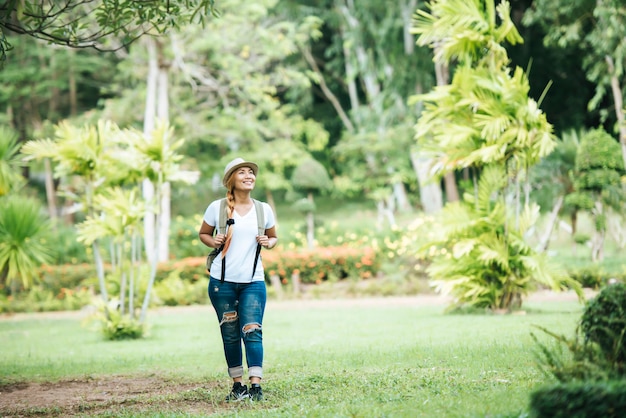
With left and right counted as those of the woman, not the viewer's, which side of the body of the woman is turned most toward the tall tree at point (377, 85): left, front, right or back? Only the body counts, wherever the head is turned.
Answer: back

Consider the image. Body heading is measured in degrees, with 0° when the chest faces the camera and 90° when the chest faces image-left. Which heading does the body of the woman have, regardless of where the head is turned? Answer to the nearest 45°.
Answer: approximately 0°

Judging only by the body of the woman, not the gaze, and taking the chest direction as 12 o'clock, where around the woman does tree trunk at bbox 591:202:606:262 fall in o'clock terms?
The tree trunk is roughly at 7 o'clock from the woman.

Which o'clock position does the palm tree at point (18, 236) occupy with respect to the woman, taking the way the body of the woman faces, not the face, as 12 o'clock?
The palm tree is roughly at 5 o'clock from the woman.

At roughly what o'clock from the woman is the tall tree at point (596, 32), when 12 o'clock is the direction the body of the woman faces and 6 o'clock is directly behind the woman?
The tall tree is roughly at 7 o'clock from the woman.

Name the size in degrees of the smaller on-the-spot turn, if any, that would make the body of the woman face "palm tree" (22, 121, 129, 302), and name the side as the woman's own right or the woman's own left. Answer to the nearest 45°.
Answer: approximately 180°

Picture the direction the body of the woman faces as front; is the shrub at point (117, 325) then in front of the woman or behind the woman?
behind

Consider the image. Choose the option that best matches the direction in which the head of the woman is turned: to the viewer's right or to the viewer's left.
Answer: to the viewer's right

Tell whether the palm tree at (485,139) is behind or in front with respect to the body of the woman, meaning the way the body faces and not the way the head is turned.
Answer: behind

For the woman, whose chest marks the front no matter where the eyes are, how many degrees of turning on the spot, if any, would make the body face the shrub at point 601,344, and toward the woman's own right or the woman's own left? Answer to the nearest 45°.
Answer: approximately 45° to the woman's own left
